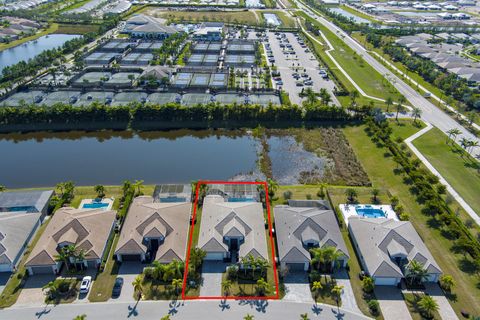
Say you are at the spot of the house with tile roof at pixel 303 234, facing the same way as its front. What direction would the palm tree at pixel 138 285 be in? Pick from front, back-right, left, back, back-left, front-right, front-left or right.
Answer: front-right

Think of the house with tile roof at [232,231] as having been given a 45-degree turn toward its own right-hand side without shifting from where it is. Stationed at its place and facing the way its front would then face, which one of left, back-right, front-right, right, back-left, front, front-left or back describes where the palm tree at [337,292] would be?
left

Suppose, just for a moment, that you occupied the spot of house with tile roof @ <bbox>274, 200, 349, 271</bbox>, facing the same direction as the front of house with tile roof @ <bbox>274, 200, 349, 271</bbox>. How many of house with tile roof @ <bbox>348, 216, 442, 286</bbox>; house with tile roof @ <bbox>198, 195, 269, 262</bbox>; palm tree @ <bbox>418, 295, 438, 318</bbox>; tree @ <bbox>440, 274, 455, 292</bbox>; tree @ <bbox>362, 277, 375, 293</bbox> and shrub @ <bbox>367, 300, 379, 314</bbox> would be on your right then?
1

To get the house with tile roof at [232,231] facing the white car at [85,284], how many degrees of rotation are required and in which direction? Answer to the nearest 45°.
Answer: approximately 45° to its right

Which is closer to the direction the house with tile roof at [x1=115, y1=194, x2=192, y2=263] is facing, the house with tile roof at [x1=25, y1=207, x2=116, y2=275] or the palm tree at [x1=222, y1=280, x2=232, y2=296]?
the palm tree

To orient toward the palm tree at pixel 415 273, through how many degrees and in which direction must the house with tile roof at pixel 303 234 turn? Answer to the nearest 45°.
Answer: approximately 90° to its left

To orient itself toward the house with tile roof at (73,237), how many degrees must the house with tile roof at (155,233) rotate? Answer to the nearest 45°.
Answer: approximately 90° to its right

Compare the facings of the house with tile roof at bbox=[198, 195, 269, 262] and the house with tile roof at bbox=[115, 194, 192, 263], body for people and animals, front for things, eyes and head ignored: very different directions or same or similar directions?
same or similar directions

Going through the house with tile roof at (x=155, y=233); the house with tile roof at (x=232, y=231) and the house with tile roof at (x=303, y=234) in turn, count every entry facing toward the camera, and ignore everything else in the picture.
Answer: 3

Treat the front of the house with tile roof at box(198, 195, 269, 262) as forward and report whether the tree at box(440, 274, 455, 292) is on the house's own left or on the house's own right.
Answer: on the house's own left

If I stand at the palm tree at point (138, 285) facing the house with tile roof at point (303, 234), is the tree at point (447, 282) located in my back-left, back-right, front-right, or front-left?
front-right

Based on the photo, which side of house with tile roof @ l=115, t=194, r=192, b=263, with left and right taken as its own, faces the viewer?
front

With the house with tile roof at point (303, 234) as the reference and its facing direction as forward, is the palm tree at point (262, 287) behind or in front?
in front

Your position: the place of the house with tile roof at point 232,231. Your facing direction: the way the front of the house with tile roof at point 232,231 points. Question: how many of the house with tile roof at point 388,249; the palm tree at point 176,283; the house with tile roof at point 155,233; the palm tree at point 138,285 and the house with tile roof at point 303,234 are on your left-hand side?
2

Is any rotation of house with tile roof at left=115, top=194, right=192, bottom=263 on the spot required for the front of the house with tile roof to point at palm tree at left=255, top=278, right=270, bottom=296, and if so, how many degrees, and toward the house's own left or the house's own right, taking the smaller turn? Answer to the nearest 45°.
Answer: approximately 45° to the house's own left

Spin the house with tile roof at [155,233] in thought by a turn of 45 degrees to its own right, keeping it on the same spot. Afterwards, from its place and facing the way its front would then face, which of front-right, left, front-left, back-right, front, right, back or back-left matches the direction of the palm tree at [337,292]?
left

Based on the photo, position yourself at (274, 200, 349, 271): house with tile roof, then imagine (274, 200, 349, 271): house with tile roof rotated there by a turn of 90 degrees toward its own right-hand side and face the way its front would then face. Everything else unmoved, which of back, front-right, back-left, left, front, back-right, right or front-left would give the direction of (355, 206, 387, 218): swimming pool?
back-right

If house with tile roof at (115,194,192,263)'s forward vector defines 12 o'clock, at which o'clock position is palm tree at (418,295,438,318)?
The palm tree is roughly at 10 o'clock from the house with tile roof.
